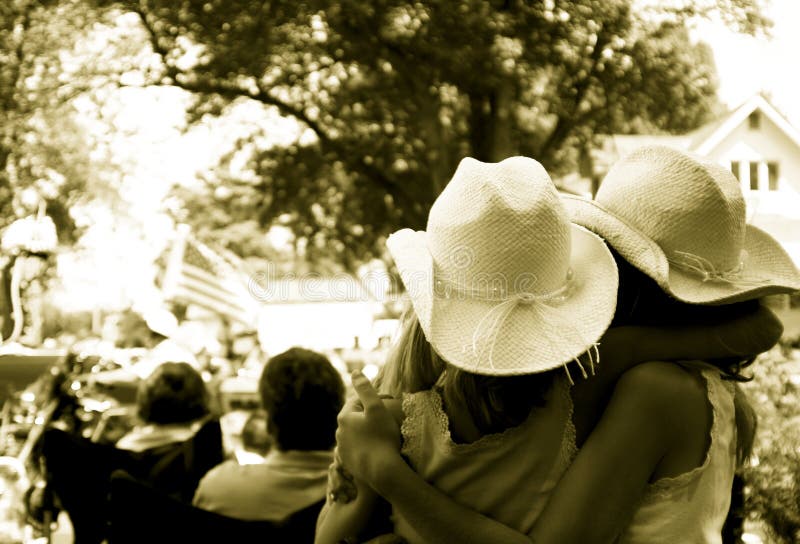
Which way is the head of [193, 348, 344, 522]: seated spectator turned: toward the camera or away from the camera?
away from the camera

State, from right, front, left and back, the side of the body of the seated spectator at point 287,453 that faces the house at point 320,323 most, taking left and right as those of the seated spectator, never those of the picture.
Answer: front

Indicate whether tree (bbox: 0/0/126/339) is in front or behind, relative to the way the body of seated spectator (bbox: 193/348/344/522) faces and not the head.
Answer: in front

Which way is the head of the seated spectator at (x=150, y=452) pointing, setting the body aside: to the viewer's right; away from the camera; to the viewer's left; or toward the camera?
away from the camera

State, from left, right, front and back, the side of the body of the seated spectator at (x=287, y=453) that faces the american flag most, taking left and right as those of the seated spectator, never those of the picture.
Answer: front

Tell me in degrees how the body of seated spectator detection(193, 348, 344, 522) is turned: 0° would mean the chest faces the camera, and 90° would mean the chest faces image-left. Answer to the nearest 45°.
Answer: approximately 180°

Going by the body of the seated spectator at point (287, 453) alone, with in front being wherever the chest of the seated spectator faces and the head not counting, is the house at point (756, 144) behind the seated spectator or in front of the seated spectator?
in front

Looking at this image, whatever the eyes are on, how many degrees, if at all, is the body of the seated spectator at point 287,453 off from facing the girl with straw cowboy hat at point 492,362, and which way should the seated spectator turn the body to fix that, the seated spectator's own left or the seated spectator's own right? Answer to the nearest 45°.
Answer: approximately 180°
